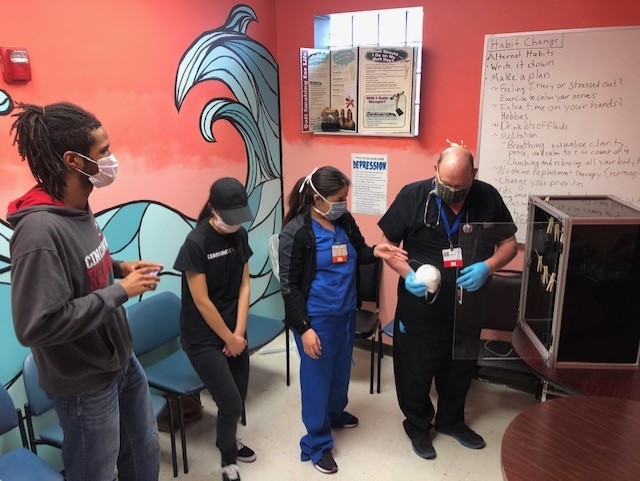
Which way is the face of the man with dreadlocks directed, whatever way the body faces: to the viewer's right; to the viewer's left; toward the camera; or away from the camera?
to the viewer's right

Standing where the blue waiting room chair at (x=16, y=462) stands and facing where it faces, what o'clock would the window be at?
The window is roughly at 10 o'clock from the blue waiting room chair.

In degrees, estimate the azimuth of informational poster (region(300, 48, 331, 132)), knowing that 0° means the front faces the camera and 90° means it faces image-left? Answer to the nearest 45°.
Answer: approximately 0°

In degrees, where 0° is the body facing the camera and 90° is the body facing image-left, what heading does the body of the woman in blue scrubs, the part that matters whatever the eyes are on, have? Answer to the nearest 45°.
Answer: approximately 315°

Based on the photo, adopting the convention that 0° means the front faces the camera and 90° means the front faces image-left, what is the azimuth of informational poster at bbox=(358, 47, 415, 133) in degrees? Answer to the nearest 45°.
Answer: approximately 0°

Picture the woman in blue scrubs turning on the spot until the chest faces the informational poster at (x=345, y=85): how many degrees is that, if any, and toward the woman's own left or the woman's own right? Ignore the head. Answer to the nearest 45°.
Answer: approximately 135° to the woman's own left

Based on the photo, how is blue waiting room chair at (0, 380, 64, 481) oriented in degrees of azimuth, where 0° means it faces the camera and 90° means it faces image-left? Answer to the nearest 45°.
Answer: approximately 315°

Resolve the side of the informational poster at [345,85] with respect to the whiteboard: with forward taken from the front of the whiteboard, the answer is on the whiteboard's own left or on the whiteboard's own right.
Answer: on the whiteboard's own right

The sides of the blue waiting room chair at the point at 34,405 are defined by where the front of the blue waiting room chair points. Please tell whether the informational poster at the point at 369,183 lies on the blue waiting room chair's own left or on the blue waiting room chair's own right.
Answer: on the blue waiting room chair's own left

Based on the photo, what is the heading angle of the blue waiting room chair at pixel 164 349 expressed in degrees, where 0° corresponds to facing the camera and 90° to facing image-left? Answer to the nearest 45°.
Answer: approximately 315°

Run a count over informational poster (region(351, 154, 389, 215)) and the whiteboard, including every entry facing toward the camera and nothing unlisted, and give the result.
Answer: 2
